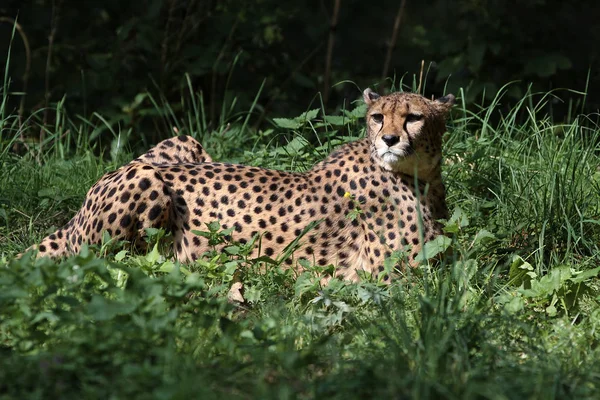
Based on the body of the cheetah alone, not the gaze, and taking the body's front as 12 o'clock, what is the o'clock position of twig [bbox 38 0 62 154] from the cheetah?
The twig is roughly at 8 o'clock from the cheetah.

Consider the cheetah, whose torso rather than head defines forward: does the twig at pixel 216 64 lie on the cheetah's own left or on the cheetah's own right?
on the cheetah's own left

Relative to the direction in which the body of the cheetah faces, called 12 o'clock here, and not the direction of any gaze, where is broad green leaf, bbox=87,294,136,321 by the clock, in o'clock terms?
The broad green leaf is roughly at 4 o'clock from the cheetah.

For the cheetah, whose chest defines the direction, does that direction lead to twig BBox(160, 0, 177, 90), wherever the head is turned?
no

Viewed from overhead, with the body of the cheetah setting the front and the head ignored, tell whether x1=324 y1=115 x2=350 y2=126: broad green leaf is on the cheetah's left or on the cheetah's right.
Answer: on the cheetah's left

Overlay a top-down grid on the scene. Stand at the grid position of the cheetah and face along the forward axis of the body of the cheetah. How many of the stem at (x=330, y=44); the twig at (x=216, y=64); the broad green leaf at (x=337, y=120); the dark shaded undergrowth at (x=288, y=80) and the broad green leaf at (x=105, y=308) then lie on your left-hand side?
4

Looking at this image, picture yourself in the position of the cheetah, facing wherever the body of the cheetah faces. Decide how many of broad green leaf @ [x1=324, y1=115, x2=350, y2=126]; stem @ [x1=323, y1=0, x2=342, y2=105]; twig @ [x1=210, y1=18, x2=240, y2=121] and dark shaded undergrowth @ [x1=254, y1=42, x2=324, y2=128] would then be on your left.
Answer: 4

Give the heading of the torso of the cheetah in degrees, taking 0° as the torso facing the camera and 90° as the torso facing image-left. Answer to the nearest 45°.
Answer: approximately 270°

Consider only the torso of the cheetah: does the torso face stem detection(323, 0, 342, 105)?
no
